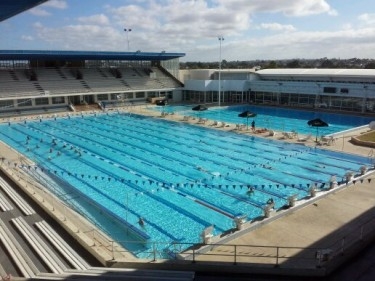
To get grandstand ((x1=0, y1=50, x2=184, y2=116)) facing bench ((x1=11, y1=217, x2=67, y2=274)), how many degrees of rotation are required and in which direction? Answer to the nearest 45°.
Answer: approximately 45° to its right

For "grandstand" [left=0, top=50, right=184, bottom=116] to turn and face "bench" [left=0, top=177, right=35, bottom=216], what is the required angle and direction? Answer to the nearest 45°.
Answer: approximately 45° to its right

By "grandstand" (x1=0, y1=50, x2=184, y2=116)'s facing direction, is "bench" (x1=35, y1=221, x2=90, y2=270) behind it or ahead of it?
ahead

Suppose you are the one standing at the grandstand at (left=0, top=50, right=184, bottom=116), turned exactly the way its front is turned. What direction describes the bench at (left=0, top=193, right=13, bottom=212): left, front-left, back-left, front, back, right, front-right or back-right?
front-right

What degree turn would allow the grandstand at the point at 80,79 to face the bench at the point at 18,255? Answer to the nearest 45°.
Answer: approximately 45° to its right

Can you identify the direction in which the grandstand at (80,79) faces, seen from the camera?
facing the viewer and to the right of the viewer

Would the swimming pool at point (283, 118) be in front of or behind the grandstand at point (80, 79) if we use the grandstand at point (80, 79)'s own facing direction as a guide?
in front
